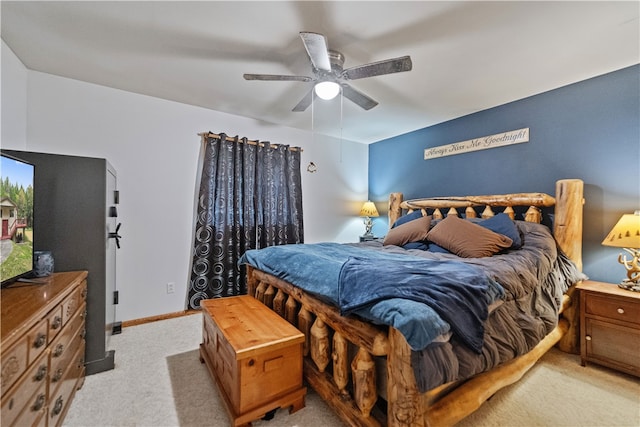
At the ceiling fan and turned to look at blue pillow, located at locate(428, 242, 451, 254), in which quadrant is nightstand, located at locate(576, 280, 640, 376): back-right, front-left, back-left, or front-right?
front-right

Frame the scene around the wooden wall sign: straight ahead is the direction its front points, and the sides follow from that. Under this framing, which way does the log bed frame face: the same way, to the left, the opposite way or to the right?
the same way

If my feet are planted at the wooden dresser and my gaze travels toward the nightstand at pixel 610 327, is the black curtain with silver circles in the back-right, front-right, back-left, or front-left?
front-left

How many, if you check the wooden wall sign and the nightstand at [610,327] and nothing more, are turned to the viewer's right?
0

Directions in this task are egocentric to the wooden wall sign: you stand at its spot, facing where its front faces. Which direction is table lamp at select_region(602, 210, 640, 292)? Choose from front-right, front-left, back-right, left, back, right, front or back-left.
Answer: left

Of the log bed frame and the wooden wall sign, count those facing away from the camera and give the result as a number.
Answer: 0

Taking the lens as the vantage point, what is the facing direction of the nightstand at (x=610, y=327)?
facing the viewer and to the left of the viewer

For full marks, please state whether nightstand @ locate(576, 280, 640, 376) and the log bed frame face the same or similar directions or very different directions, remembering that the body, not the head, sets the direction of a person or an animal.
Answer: same or similar directions

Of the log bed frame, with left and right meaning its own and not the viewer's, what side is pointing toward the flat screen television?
front

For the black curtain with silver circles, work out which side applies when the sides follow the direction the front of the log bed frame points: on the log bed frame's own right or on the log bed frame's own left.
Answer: on the log bed frame's own right

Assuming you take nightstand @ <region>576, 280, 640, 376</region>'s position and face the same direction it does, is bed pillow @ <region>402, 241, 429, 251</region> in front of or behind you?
in front

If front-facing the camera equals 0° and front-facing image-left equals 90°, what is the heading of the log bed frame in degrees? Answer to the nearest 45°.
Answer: approximately 45°

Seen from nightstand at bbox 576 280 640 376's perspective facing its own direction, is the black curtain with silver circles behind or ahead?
ahead
